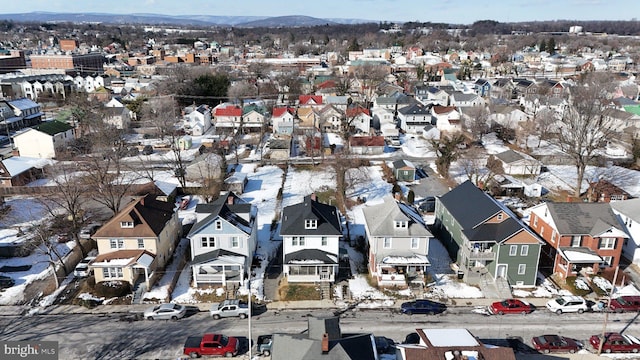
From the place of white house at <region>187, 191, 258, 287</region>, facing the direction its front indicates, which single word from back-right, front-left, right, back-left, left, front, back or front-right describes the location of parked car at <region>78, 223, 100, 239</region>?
back-right

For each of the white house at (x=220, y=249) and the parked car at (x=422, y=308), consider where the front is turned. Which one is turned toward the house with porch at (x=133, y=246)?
the parked car

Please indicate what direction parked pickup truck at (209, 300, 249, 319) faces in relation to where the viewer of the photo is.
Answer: facing to the left of the viewer

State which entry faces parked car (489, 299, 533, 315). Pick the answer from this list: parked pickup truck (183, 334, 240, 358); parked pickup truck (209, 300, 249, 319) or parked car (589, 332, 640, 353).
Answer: parked pickup truck (183, 334, 240, 358)

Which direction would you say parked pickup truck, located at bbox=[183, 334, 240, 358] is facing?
to the viewer's right

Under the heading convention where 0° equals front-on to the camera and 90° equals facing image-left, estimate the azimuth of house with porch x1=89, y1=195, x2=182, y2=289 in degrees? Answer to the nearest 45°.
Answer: approximately 0°

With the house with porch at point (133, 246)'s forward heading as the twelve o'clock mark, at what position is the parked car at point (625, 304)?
The parked car is roughly at 10 o'clock from the house with porch.

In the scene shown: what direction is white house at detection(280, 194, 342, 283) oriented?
toward the camera

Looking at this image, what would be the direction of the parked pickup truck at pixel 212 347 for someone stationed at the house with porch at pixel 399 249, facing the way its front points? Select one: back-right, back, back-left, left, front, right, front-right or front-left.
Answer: front-right

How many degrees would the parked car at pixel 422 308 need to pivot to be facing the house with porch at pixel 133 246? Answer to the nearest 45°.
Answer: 0° — it already faces it

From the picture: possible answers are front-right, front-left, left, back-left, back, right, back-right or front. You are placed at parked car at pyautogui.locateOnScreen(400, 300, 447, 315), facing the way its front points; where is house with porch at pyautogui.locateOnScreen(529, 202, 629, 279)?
back-right

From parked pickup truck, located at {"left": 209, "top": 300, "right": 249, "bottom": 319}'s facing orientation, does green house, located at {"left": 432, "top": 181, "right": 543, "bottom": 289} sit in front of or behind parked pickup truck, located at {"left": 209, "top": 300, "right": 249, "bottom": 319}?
behind

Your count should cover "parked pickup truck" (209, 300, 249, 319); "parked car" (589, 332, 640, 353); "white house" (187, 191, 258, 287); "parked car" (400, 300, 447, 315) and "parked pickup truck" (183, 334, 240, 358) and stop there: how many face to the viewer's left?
2

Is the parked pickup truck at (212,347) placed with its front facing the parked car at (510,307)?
yes

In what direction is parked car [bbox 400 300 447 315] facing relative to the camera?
to the viewer's left

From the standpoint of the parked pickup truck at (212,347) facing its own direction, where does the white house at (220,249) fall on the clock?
The white house is roughly at 9 o'clock from the parked pickup truck.

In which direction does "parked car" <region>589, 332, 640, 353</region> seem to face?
to the viewer's right

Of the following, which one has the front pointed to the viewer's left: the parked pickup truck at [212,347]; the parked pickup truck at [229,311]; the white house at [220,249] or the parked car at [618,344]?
the parked pickup truck at [229,311]

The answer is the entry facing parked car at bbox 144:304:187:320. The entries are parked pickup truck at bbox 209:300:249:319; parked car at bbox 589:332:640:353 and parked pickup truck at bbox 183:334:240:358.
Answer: parked pickup truck at bbox 209:300:249:319

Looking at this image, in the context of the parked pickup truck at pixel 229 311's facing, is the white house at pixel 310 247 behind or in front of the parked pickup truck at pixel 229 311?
behind

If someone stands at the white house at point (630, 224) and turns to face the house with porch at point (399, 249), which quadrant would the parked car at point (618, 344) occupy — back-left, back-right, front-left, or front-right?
front-left
